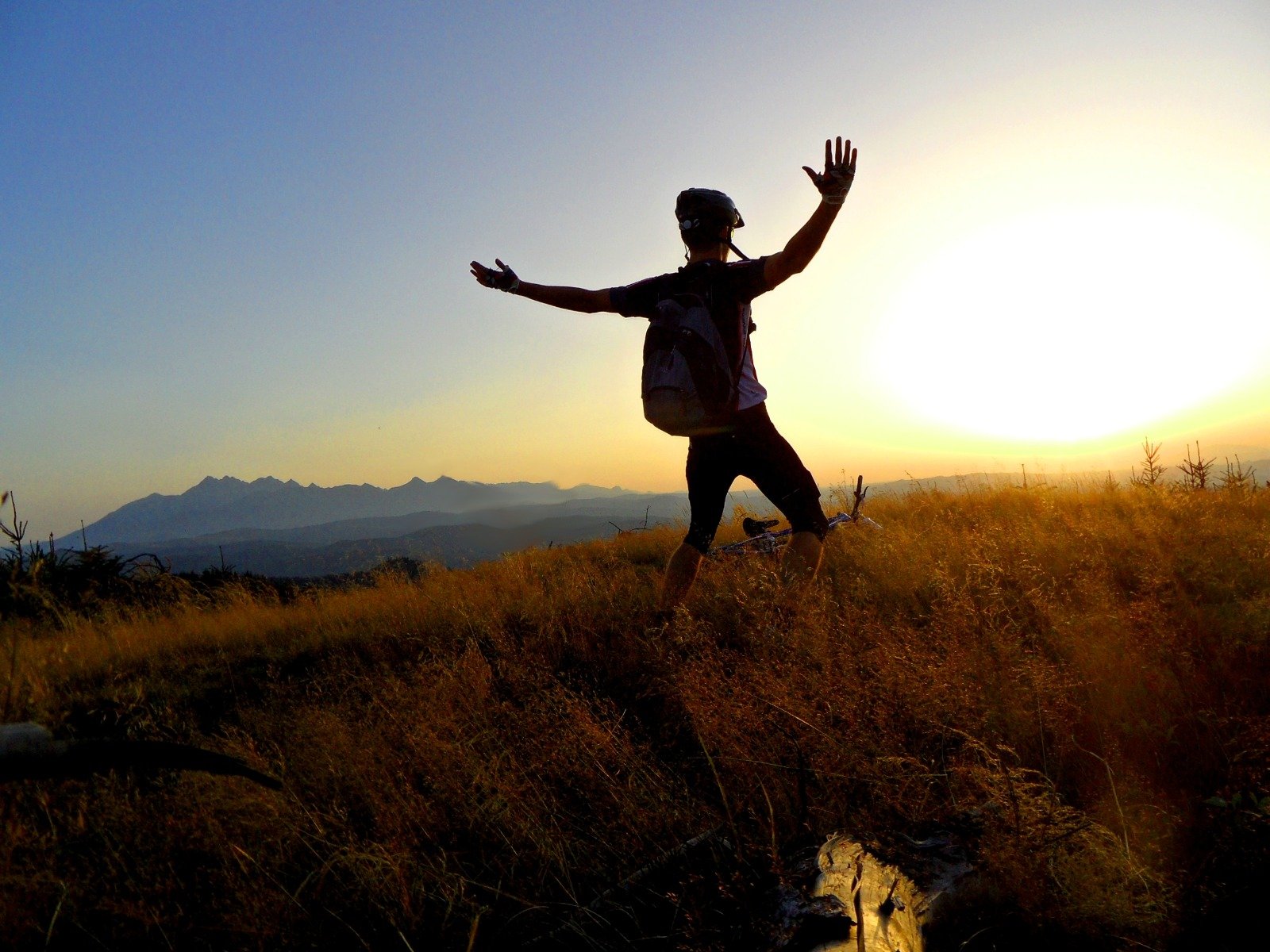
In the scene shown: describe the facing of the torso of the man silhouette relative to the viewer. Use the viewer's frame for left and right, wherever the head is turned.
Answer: facing away from the viewer and to the right of the viewer
